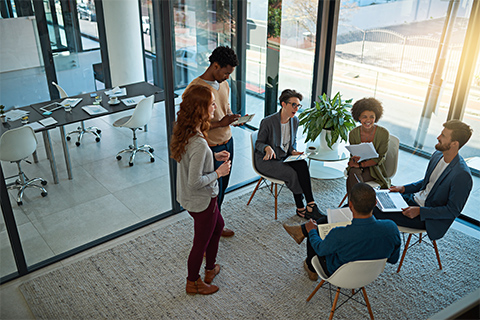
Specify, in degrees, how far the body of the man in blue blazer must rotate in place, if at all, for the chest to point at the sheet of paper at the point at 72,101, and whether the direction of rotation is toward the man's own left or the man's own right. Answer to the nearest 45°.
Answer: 0° — they already face it

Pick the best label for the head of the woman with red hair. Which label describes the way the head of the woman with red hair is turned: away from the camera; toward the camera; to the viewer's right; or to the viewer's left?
to the viewer's right

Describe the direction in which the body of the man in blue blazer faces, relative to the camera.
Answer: to the viewer's left

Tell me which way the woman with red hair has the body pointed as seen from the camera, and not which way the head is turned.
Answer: to the viewer's right
